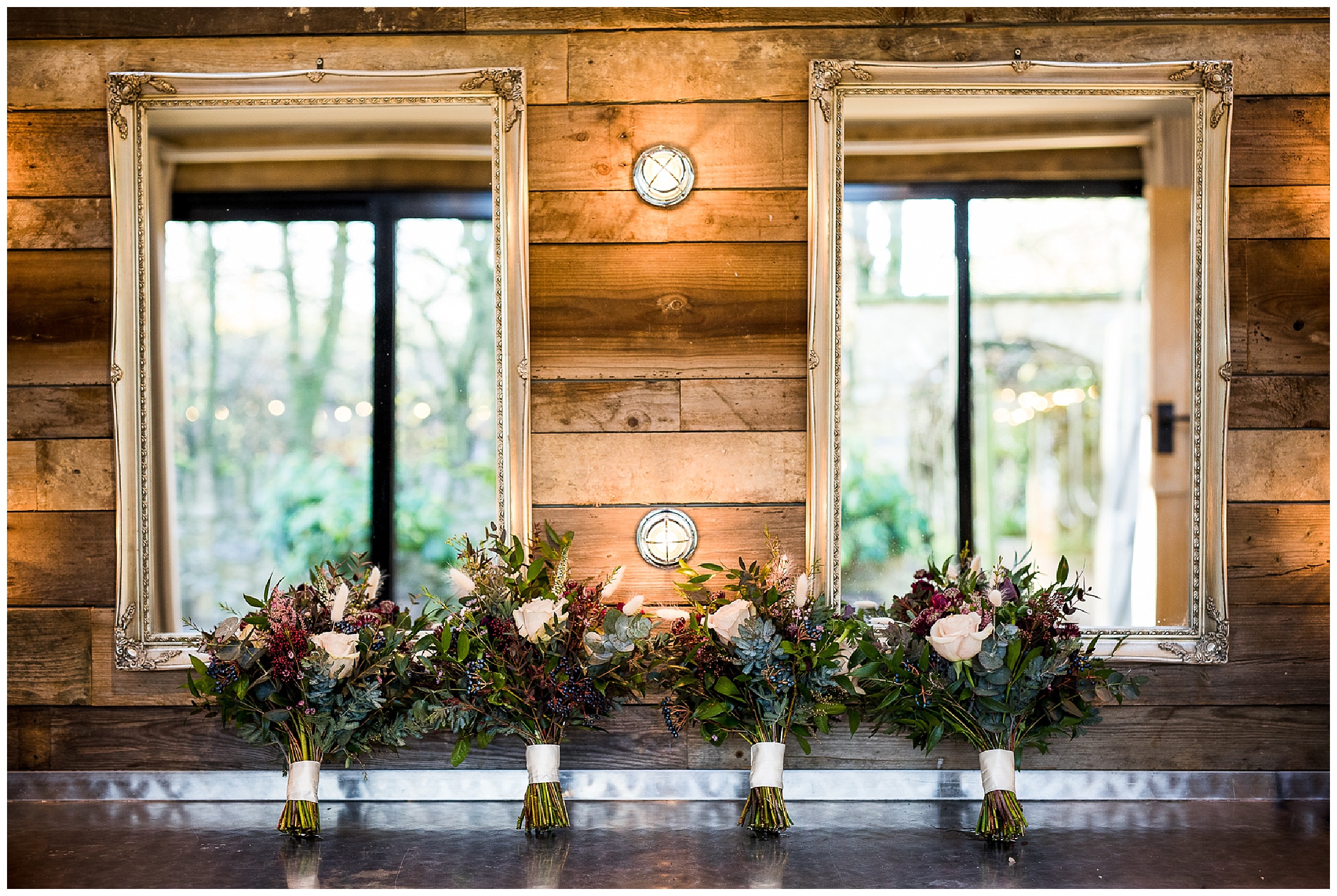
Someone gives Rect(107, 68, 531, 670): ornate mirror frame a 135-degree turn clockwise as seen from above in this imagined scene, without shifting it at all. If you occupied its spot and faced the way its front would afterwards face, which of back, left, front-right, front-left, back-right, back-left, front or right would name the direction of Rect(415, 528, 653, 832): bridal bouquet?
back

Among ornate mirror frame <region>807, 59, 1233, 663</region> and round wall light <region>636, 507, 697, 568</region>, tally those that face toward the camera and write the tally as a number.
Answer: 2

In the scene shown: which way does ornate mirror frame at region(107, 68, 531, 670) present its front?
toward the camera

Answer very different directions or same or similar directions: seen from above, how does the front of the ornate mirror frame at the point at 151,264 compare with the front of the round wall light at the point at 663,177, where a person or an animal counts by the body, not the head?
same or similar directions

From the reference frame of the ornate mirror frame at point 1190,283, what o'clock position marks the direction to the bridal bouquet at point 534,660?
The bridal bouquet is roughly at 2 o'clock from the ornate mirror frame.

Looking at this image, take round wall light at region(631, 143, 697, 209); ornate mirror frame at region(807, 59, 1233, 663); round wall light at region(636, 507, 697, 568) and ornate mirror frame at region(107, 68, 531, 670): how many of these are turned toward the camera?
4

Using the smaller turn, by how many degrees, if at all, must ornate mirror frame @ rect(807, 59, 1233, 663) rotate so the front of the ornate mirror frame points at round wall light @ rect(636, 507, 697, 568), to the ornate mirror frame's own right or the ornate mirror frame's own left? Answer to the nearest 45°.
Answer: approximately 90° to the ornate mirror frame's own right

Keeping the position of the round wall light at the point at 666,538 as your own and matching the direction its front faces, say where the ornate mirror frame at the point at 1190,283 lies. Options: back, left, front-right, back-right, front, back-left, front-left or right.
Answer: left

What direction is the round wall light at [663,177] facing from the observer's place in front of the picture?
facing the viewer

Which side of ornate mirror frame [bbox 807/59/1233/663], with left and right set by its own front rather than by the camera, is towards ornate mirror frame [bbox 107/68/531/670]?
right

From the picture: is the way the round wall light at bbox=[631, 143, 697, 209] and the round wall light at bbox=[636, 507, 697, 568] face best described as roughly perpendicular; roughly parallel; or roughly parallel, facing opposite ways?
roughly parallel

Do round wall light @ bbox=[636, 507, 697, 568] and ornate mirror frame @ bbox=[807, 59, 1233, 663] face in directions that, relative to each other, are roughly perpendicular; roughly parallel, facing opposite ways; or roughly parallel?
roughly parallel

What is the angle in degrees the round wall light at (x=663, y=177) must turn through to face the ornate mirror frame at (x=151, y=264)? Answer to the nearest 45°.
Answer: approximately 90° to its right
